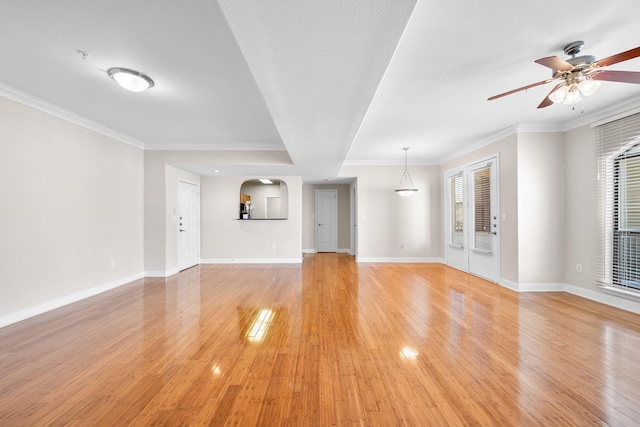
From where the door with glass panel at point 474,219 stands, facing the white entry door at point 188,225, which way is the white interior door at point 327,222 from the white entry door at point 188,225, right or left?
right

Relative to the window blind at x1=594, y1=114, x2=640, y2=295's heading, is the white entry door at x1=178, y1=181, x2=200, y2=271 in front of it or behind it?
in front

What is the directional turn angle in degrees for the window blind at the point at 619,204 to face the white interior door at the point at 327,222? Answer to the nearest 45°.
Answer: approximately 45° to its right

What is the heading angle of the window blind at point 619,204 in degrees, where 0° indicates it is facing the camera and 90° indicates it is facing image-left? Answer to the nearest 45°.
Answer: approximately 45°

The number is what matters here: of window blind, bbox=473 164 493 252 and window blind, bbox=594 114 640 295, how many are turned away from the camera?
0

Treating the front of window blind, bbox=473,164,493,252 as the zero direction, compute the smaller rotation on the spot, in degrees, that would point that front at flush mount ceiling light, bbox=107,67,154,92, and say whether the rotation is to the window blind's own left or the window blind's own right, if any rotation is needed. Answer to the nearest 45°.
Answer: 0° — it already faces it

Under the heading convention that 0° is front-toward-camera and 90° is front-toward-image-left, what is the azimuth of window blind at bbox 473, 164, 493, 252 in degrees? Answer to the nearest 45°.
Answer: approximately 45°
